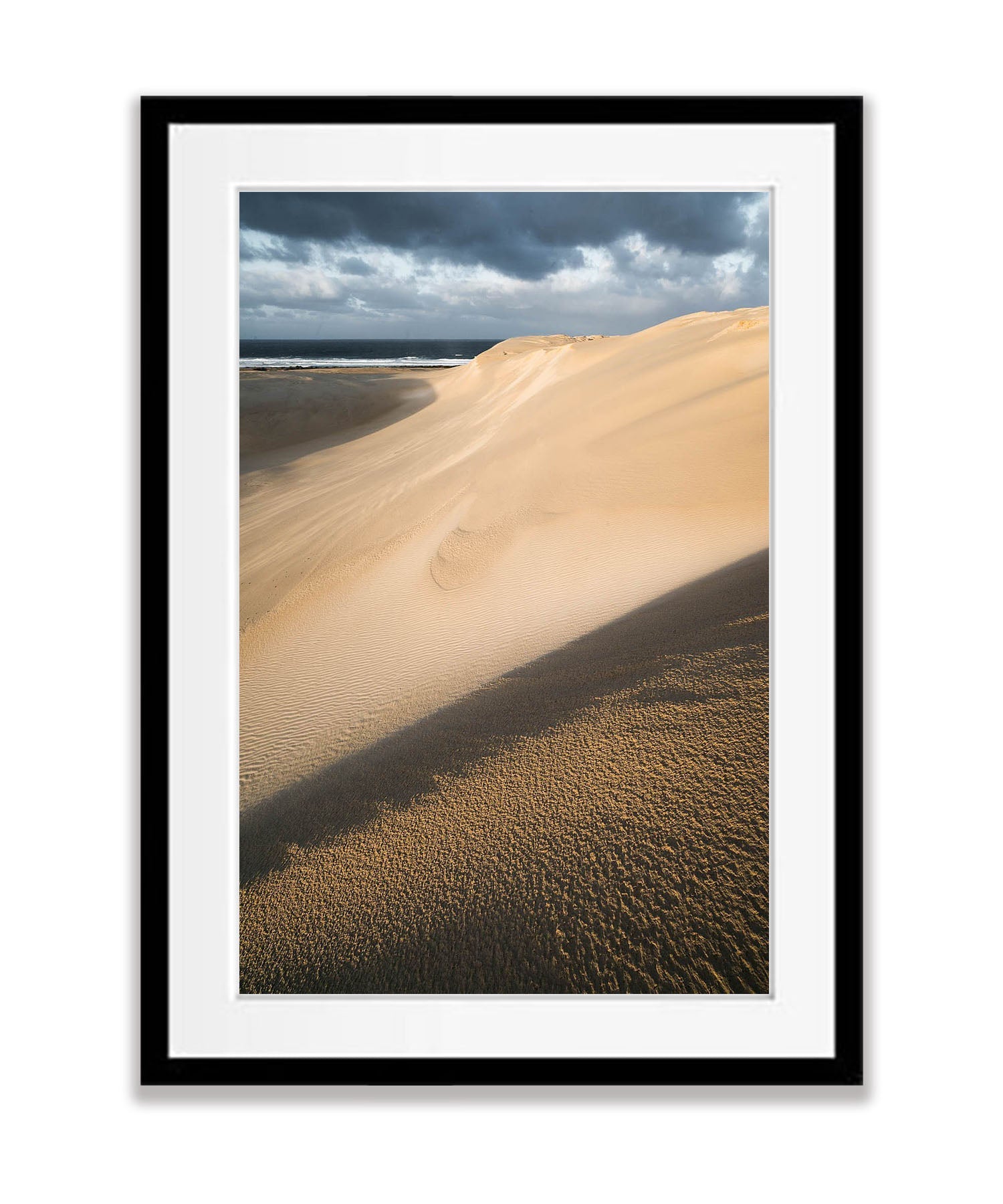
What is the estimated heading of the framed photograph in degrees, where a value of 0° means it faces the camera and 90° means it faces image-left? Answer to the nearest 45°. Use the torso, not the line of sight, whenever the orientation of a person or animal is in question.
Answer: approximately 0°
